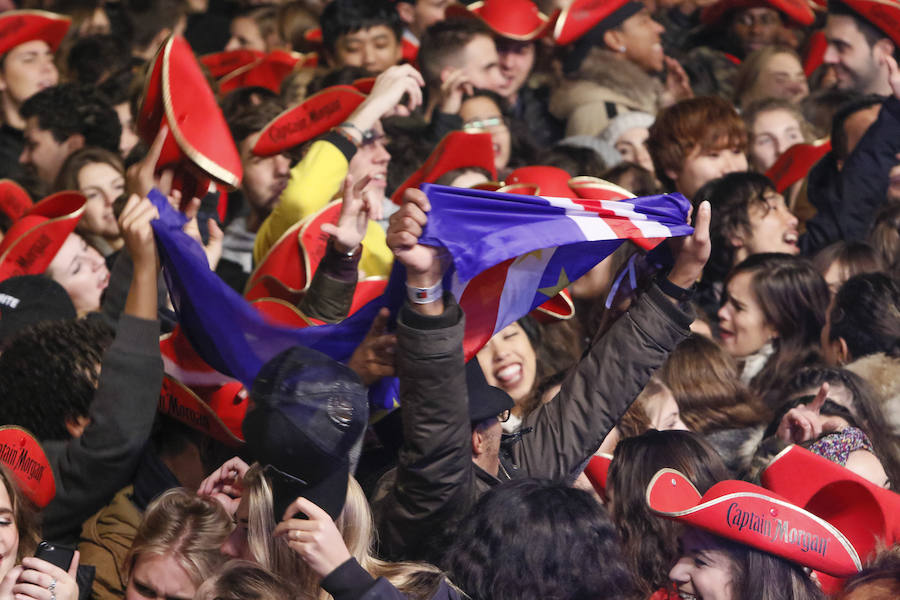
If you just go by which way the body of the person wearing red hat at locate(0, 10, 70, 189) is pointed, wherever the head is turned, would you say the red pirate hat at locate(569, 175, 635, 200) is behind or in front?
in front

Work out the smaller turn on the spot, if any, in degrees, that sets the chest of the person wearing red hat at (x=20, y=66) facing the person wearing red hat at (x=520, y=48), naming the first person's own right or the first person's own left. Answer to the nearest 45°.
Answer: approximately 45° to the first person's own left

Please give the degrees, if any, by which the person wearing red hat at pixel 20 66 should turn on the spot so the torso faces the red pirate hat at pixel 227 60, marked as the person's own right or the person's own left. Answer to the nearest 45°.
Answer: approximately 45° to the person's own left

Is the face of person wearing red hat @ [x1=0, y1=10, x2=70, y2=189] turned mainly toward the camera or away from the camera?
toward the camera

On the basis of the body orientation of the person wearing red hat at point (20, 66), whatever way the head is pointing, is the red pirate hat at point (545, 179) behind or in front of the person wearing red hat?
in front

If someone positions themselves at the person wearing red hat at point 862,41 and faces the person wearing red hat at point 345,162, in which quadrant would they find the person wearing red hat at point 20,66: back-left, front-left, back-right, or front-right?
front-right
